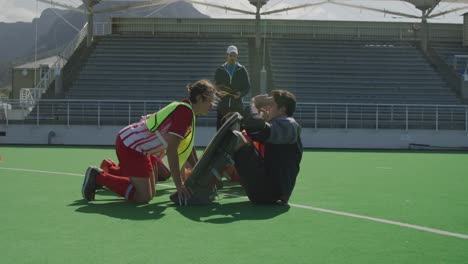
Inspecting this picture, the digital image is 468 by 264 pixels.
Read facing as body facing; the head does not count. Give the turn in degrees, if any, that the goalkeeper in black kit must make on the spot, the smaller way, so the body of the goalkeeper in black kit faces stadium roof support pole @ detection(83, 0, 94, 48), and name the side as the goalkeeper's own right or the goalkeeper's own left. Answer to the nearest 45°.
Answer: approximately 90° to the goalkeeper's own right

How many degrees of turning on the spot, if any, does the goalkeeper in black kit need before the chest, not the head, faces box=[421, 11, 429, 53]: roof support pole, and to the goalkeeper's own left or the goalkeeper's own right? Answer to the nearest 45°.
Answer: approximately 90° to the goalkeeper's own right

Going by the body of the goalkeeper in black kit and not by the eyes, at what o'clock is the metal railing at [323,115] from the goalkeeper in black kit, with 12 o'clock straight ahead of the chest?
The metal railing is roughly at 3 o'clock from the goalkeeper in black kit.

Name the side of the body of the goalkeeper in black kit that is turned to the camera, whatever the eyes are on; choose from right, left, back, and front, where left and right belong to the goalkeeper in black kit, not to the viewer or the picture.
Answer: left

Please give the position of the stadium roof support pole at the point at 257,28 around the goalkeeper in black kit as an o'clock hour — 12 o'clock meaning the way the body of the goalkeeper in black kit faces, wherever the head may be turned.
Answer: The stadium roof support pole is roughly at 3 o'clock from the goalkeeper in black kit.

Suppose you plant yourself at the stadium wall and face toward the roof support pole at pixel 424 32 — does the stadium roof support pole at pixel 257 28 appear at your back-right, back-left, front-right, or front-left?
front-left

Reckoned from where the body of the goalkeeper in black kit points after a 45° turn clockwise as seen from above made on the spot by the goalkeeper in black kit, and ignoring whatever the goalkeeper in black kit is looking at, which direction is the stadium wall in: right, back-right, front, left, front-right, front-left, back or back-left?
front-right
